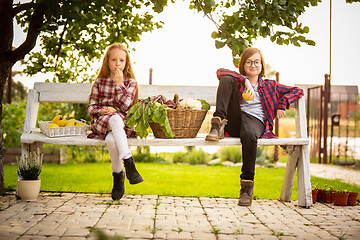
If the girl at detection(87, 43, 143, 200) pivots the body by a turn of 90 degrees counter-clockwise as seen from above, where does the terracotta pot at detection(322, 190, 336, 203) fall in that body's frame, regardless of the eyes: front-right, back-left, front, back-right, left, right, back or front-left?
front

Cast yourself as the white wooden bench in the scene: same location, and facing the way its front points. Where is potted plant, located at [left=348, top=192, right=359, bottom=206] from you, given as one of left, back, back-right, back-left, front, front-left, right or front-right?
left

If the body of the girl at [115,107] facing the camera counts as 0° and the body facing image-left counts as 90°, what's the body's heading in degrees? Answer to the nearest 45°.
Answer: approximately 0°

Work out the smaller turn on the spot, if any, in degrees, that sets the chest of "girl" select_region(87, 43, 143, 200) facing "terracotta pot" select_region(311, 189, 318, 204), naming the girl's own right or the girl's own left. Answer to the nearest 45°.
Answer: approximately 90° to the girl's own left

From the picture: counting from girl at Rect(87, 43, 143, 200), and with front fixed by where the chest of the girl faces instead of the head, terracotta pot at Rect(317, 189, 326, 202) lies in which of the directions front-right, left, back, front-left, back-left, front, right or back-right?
left

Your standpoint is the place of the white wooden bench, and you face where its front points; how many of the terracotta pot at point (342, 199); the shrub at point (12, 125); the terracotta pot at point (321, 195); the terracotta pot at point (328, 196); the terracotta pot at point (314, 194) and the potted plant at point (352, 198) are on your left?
5

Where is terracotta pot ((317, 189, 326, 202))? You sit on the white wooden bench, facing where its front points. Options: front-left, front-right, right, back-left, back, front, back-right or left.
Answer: left

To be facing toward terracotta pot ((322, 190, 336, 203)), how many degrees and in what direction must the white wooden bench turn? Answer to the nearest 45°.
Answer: approximately 90° to its left

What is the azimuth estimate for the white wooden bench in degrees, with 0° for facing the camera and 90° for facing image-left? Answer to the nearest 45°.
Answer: approximately 0°

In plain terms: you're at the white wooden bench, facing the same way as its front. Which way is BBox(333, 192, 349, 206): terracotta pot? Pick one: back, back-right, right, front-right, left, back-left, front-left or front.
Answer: left

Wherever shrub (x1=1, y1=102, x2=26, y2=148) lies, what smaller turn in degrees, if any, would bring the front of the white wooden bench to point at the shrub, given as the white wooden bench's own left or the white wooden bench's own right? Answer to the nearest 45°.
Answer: approximately 135° to the white wooden bench's own right
